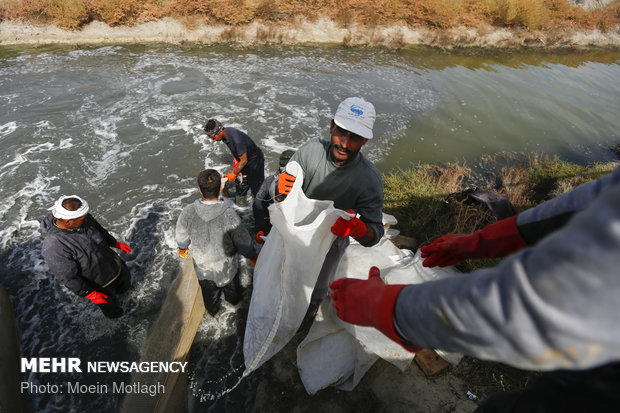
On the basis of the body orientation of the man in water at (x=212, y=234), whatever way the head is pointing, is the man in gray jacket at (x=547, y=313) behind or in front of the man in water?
behind

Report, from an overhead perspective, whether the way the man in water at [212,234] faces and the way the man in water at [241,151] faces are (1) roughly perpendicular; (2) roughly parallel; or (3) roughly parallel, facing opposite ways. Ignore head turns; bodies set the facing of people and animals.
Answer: roughly perpendicular

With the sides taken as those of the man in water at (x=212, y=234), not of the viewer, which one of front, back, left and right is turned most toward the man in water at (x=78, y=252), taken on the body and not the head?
left

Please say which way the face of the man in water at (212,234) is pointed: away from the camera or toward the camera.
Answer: away from the camera

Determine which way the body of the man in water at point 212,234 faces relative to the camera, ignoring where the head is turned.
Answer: away from the camera

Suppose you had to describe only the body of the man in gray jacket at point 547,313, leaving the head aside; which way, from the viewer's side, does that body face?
to the viewer's left
